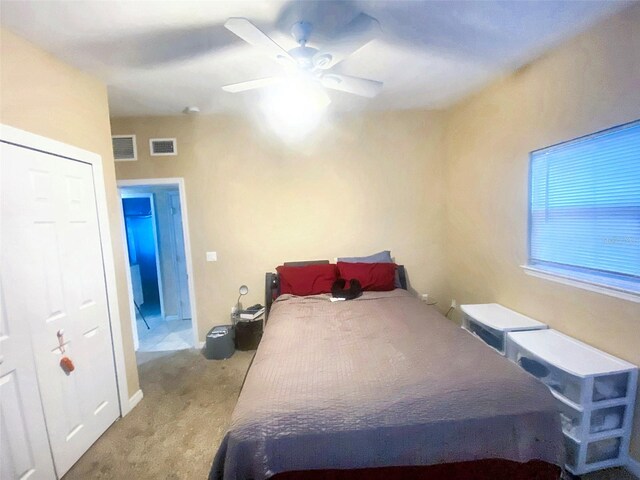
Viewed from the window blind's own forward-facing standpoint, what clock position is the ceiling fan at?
The ceiling fan is roughly at 12 o'clock from the window blind.

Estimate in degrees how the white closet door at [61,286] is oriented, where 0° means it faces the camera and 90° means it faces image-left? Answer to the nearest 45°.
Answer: approximately 315°

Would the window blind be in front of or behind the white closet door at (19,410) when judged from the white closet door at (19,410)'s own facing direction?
in front

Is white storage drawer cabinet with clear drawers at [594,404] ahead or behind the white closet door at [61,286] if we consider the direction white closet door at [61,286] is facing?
ahead

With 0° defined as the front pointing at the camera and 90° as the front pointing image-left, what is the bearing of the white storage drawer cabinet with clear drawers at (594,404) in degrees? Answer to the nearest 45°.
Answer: approximately 45°

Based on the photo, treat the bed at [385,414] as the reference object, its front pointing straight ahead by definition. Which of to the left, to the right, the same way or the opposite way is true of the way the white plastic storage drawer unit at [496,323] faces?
to the right

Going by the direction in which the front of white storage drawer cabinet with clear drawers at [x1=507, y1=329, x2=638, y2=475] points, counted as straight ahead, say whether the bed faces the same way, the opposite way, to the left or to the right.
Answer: to the left

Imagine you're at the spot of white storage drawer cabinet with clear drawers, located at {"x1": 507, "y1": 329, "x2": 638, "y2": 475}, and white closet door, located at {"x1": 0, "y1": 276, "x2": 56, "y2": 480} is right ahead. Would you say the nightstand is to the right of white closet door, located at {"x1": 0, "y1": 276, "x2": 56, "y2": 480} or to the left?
right

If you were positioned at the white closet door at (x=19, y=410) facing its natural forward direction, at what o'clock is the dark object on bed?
The dark object on bed is roughly at 11 o'clock from the white closet door.

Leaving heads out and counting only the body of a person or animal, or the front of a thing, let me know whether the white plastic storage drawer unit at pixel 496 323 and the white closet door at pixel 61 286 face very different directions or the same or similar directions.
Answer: very different directions

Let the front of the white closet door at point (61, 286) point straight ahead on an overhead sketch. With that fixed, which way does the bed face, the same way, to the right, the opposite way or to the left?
to the right

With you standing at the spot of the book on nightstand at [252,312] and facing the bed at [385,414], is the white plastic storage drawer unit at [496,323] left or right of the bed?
left

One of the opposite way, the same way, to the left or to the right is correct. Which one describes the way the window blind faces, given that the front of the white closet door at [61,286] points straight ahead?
the opposite way

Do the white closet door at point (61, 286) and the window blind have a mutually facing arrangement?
yes
